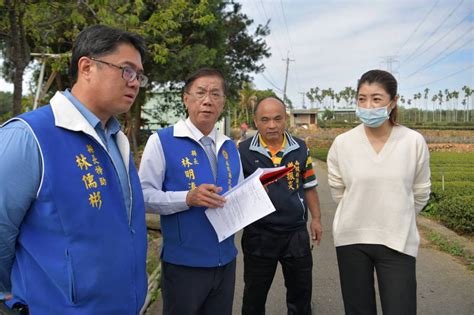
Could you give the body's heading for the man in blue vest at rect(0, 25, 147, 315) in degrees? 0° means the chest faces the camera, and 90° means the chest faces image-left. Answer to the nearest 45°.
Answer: approximately 315°

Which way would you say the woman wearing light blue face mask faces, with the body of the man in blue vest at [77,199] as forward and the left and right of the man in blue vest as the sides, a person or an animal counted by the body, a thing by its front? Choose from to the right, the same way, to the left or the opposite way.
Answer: to the right

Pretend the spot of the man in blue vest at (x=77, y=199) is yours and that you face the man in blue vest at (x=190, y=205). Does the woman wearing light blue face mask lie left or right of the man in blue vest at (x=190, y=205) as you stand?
right

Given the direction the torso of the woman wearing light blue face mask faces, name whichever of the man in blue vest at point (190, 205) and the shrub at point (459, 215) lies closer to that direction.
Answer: the man in blue vest

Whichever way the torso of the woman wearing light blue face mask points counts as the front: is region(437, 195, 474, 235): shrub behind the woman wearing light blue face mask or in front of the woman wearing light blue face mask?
behind

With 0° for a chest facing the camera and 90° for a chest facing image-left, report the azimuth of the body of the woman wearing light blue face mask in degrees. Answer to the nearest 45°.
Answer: approximately 0°
